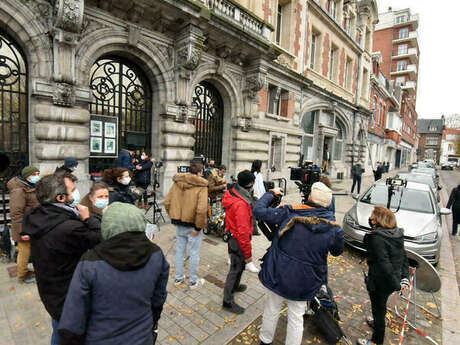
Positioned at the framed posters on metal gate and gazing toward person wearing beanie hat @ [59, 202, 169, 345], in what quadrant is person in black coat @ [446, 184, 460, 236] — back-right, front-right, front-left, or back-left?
front-left

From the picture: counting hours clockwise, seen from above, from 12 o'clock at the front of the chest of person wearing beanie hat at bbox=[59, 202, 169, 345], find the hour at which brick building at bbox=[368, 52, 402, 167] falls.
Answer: The brick building is roughly at 2 o'clock from the person wearing beanie hat.

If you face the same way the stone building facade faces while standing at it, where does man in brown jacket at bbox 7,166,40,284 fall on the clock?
The man in brown jacket is roughly at 2 o'clock from the stone building facade.

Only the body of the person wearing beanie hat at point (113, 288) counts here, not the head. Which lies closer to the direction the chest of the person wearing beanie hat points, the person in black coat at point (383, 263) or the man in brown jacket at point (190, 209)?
the man in brown jacket

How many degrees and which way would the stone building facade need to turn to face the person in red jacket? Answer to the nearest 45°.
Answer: approximately 45° to its right

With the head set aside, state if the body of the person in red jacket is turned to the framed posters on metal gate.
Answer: no

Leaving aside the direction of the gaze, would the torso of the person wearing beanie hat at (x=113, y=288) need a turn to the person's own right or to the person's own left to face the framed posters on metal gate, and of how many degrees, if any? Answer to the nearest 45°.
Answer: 0° — they already face it

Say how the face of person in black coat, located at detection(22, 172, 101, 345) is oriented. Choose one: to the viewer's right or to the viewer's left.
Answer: to the viewer's right

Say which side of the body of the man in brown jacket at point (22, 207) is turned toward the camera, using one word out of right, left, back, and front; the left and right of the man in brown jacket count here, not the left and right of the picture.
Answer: right

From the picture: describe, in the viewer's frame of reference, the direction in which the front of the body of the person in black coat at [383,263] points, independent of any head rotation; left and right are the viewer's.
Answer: facing away from the viewer and to the left of the viewer

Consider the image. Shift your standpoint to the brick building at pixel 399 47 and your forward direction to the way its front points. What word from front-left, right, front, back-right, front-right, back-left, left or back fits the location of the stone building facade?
front-right

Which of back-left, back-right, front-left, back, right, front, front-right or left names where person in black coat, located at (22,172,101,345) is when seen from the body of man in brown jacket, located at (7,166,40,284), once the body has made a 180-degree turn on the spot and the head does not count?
left

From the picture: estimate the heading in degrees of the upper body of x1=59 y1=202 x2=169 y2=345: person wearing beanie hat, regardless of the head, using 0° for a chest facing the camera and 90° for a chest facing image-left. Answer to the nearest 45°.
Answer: approximately 180°

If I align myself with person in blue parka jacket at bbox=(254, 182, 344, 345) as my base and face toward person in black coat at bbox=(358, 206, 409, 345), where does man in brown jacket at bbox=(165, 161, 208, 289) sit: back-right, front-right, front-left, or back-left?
back-left

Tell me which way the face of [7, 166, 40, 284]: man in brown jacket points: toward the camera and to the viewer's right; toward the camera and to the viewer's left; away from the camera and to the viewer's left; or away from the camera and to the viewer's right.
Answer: toward the camera and to the viewer's right

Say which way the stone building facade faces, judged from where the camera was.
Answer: facing the viewer and to the right of the viewer

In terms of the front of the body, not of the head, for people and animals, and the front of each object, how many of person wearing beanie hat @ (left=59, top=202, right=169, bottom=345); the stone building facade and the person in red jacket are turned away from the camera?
1
